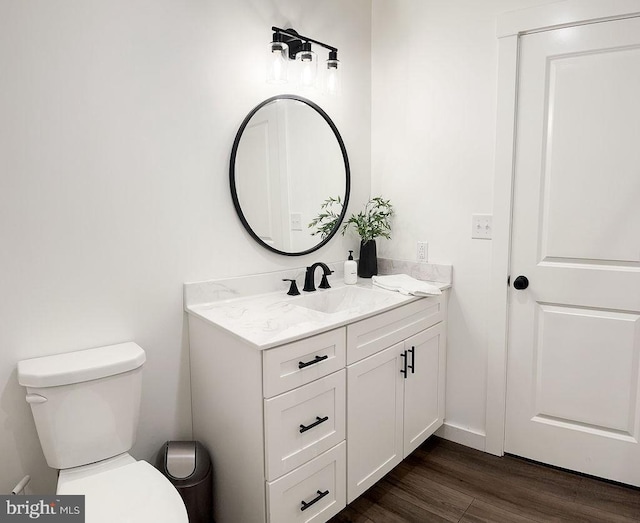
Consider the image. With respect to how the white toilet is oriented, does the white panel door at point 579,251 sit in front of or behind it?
in front

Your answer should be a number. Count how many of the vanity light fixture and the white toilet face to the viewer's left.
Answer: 0

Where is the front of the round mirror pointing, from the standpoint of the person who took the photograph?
facing the viewer and to the right of the viewer

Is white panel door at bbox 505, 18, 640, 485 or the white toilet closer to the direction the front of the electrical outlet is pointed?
the white toilet

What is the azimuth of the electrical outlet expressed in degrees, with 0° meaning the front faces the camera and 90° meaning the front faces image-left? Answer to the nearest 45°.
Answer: approximately 45°

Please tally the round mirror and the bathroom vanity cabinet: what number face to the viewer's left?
0

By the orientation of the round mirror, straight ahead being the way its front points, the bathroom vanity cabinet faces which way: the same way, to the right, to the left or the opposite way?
the same way

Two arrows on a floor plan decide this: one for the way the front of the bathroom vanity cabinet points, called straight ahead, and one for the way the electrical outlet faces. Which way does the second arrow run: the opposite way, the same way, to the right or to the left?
to the right

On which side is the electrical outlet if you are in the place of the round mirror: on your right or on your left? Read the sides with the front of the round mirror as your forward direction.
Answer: on your left

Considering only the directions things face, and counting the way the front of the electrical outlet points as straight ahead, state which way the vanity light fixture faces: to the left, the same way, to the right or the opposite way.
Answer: to the left

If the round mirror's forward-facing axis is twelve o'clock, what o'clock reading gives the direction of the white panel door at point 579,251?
The white panel door is roughly at 11 o'clock from the round mirror.

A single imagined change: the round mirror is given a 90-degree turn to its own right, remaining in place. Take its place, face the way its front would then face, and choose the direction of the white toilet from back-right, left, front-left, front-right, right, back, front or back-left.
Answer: front

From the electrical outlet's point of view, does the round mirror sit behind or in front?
in front
